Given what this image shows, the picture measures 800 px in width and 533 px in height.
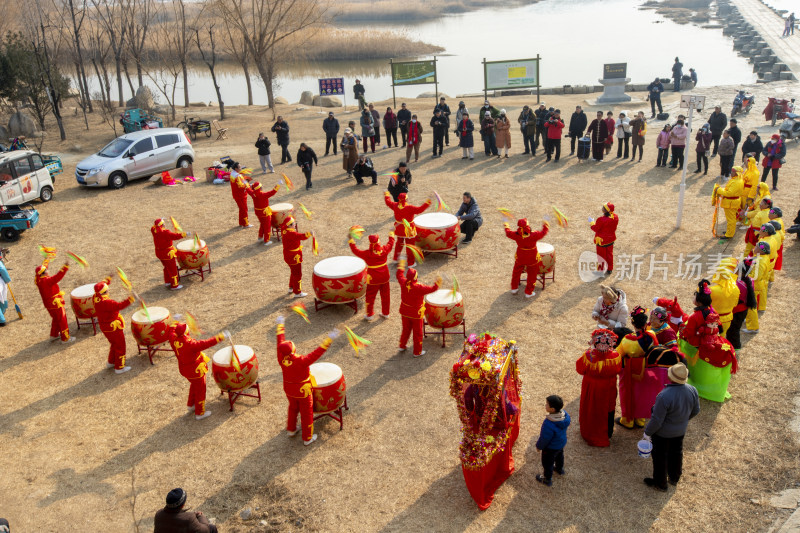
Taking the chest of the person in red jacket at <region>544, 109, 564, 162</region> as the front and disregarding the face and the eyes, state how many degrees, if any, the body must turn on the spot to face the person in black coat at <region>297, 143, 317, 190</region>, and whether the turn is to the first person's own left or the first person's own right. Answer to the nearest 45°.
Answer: approximately 45° to the first person's own right

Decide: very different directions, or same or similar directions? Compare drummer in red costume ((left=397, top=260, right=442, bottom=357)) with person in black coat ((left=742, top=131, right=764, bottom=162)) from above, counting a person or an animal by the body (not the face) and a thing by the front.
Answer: very different directions

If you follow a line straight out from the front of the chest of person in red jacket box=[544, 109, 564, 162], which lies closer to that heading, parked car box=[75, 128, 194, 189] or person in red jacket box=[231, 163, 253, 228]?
the person in red jacket

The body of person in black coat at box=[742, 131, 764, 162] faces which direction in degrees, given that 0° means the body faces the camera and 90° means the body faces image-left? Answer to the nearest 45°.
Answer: approximately 45°

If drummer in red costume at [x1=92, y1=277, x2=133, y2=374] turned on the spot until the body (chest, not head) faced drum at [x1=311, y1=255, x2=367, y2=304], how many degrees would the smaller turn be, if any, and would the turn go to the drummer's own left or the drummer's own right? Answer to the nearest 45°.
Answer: approximately 45° to the drummer's own right

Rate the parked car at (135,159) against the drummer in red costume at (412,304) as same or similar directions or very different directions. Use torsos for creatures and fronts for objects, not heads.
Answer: very different directions

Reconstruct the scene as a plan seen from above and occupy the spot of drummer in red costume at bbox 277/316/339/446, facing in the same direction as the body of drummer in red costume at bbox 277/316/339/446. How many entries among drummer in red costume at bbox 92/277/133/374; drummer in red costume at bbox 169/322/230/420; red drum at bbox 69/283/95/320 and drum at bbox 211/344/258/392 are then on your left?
4

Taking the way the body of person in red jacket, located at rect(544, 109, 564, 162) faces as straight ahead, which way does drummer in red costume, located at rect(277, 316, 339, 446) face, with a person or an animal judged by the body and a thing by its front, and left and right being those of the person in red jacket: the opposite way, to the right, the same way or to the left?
the opposite way

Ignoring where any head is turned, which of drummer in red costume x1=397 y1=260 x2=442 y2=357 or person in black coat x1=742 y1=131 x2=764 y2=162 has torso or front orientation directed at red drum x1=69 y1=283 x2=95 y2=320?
the person in black coat

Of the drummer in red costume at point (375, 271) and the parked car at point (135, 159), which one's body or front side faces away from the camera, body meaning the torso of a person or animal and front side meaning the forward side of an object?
the drummer in red costume

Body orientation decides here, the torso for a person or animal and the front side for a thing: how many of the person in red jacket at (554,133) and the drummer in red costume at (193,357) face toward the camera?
1

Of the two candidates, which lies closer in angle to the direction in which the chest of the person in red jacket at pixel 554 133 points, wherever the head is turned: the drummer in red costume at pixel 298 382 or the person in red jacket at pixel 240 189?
the drummer in red costume

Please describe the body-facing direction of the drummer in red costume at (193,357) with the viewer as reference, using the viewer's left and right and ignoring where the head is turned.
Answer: facing away from the viewer and to the right of the viewer
